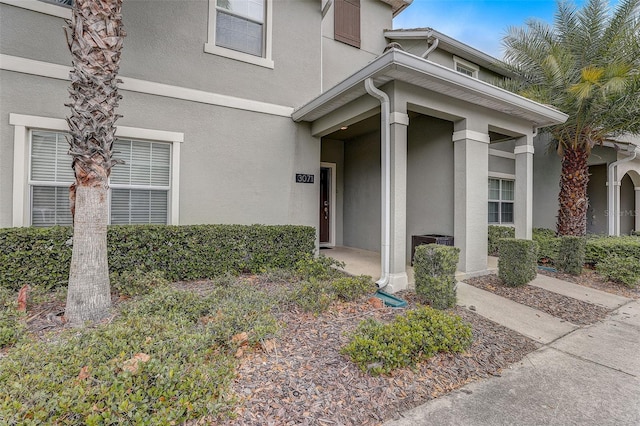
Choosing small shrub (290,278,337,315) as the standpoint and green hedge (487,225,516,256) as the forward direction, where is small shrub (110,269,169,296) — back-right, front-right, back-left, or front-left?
back-left

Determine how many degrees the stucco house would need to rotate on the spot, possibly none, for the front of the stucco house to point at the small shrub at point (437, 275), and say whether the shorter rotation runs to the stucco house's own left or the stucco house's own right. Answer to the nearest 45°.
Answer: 0° — it already faces it

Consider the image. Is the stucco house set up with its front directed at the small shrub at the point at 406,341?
yes

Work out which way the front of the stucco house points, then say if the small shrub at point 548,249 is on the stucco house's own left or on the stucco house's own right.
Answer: on the stucco house's own left

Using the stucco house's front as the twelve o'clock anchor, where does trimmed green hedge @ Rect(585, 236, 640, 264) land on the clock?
The trimmed green hedge is roughly at 10 o'clock from the stucco house.

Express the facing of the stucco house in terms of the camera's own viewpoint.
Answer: facing the viewer and to the right of the viewer

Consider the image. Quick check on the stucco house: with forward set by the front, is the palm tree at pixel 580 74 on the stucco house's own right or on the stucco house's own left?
on the stucco house's own left

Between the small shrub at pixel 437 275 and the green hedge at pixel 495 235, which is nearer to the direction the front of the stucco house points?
the small shrub

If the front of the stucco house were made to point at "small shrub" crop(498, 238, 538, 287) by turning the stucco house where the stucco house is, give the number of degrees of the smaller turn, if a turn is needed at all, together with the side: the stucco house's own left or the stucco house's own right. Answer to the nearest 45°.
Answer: approximately 45° to the stucco house's own left

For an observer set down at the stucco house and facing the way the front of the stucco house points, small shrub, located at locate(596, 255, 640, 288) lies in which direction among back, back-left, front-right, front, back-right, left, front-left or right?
front-left
